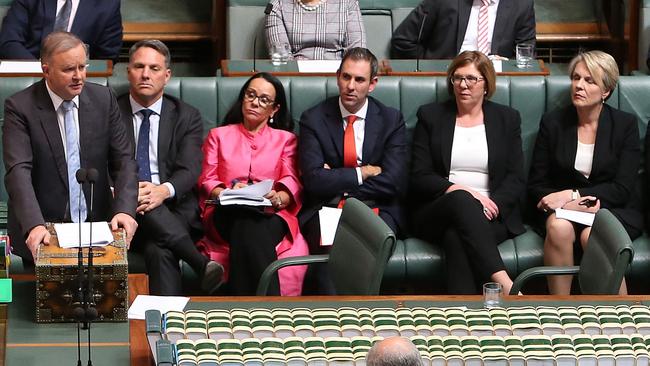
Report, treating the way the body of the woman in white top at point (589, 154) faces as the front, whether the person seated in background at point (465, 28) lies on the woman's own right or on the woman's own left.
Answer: on the woman's own right

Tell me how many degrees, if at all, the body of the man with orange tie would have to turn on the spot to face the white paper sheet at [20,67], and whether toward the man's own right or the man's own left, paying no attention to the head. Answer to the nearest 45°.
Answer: approximately 90° to the man's own right

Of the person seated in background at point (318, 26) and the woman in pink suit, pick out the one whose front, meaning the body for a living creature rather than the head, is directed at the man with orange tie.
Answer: the person seated in background

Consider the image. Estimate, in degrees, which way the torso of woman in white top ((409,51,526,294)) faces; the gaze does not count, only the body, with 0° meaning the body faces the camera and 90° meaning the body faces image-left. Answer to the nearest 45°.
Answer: approximately 0°

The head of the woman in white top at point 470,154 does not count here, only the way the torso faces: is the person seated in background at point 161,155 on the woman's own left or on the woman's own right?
on the woman's own right

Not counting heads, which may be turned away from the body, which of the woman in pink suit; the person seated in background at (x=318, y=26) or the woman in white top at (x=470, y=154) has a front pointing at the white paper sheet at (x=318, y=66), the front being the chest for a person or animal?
the person seated in background

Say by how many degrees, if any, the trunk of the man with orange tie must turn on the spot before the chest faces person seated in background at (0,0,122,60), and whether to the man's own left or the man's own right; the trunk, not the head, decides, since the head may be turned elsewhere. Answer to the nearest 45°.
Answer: approximately 135° to the man's own right

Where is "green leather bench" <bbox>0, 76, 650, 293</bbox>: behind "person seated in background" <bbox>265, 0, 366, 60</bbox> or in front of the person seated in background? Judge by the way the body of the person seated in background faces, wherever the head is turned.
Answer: in front

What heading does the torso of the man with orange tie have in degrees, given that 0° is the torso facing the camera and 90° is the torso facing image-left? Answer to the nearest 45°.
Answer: approximately 0°

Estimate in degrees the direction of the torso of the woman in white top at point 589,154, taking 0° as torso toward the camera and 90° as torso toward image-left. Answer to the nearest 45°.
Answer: approximately 45°

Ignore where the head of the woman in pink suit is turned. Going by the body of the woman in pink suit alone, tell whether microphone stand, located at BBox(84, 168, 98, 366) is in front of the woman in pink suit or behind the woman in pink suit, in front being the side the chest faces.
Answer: in front

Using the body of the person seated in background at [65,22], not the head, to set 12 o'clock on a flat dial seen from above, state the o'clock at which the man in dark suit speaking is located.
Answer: The man in dark suit speaking is roughly at 12 o'clock from the person seated in background.

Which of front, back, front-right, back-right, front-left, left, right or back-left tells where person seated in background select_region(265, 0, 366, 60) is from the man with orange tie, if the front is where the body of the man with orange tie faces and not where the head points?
back

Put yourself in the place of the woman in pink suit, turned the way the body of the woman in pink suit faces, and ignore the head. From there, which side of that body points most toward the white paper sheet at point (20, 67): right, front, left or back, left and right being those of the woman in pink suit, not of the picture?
right
